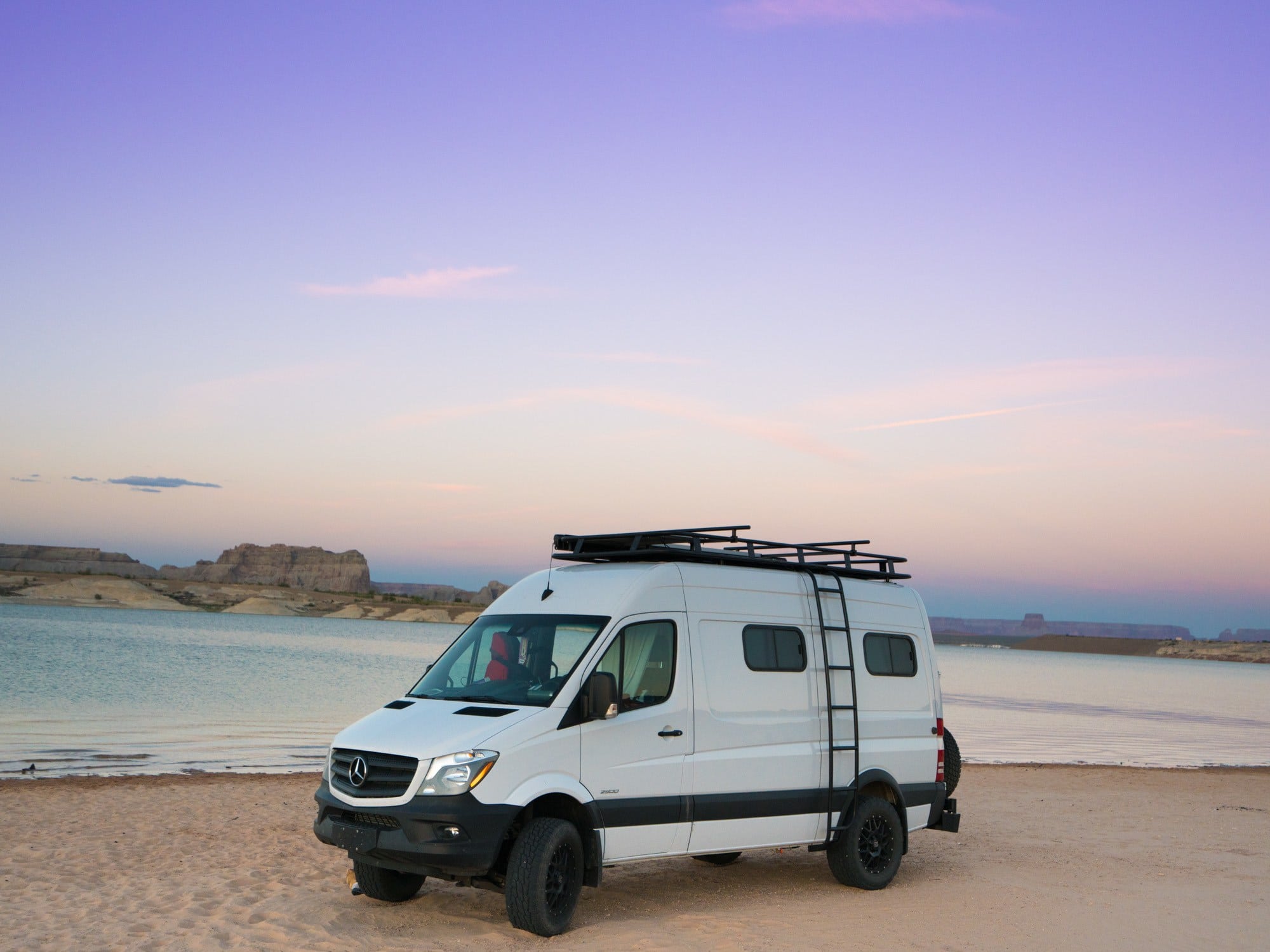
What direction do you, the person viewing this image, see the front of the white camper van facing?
facing the viewer and to the left of the viewer
